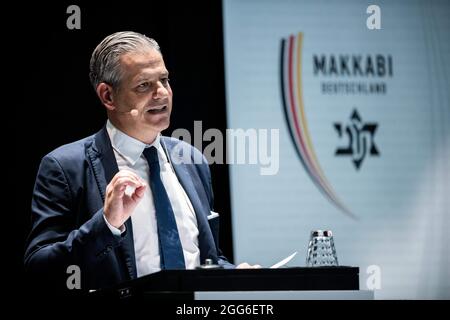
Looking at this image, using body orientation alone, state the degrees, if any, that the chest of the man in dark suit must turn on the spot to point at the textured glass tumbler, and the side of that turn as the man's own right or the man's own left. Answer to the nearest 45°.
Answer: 0° — they already face it

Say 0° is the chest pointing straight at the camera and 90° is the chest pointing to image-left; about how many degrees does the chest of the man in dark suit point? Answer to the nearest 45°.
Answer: approximately 315°

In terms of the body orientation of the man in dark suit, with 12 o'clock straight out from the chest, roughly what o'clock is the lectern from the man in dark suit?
The lectern is roughly at 1 o'clock from the man in dark suit.
